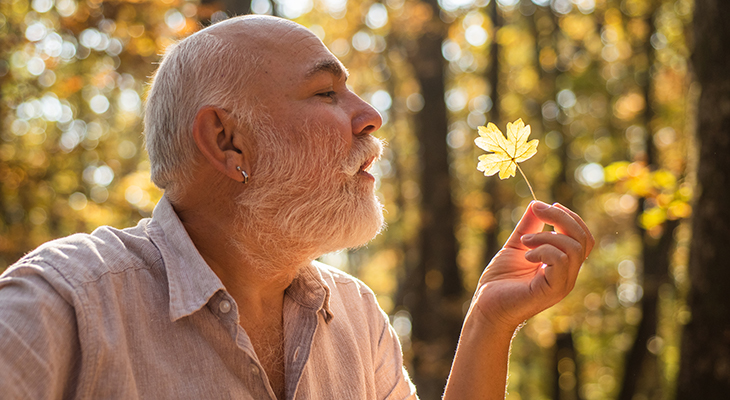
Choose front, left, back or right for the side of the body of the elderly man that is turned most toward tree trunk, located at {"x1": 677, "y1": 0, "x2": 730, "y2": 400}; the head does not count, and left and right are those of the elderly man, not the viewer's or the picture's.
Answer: left

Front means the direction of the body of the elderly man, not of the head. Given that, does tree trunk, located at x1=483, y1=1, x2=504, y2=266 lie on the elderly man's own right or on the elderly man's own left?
on the elderly man's own left

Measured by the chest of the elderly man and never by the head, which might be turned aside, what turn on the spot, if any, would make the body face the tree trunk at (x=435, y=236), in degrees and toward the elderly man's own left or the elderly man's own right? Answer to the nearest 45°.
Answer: approximately 135° to the elderly man's own left

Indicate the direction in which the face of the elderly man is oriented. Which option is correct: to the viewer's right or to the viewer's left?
to the viewer's right

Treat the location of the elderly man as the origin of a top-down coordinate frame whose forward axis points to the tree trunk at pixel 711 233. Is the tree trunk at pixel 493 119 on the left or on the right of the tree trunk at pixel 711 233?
left

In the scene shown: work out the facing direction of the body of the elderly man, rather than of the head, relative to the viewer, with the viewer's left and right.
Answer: facing the viewer and to the right of the viewer
